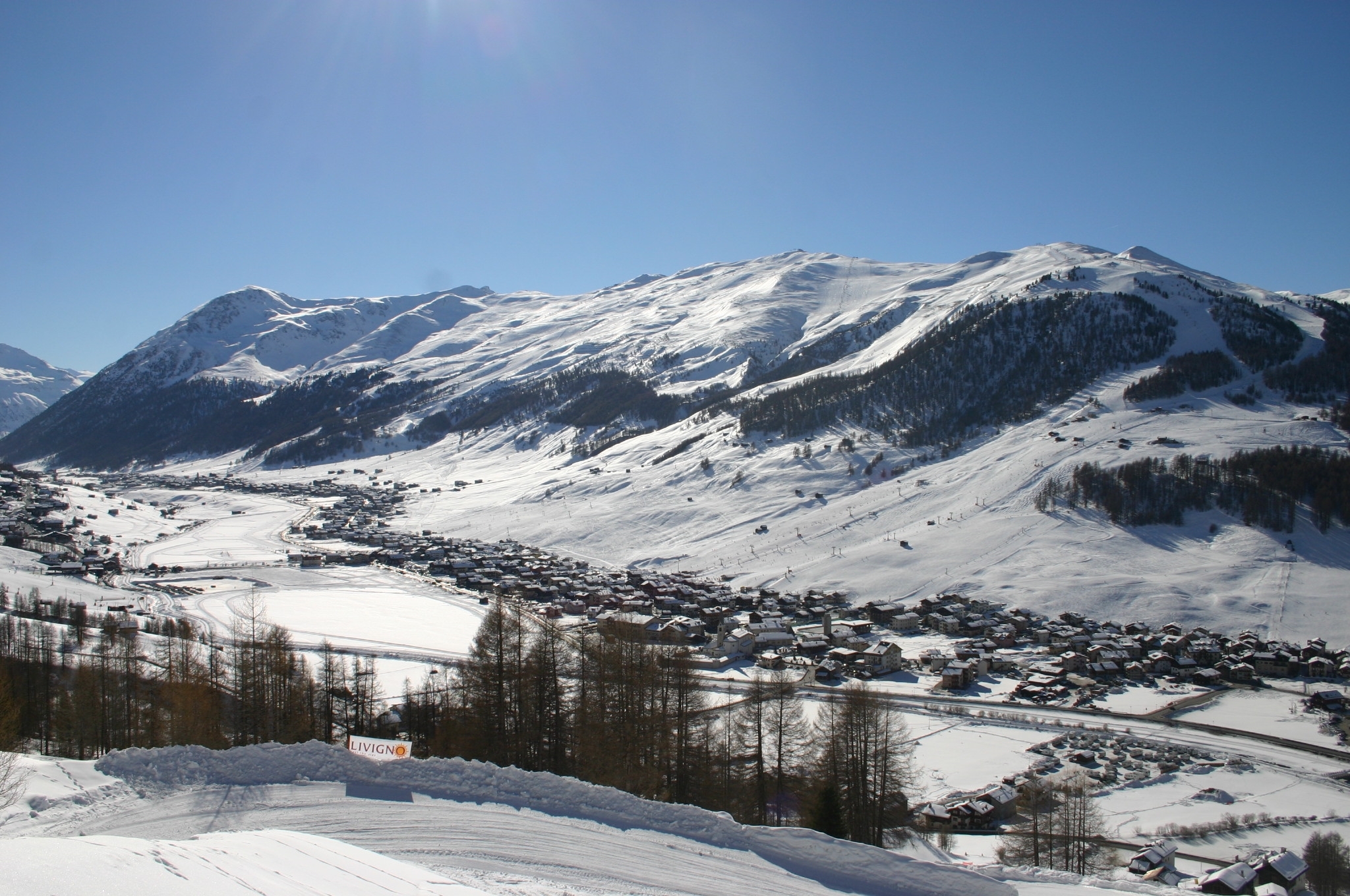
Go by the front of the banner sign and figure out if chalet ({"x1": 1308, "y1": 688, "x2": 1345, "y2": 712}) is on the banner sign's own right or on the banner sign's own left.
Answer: on the banner sign's own left

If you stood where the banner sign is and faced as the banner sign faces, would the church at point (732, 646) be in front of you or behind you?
behind

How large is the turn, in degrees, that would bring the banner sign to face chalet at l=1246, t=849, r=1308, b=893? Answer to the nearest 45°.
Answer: approximately 90° to its left

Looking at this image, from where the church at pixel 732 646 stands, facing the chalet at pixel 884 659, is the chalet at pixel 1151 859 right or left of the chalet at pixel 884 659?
right

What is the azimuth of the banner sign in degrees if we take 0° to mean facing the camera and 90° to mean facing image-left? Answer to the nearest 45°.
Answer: approximately 0°

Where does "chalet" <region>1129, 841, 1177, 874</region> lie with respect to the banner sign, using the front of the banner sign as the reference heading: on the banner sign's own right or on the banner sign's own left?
on the banner sign's own left

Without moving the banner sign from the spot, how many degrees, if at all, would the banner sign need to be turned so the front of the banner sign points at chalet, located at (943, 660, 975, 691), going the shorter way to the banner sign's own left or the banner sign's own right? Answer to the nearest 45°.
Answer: approximately 135° to the banner sign's own left
